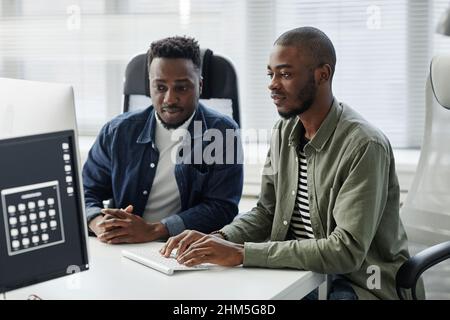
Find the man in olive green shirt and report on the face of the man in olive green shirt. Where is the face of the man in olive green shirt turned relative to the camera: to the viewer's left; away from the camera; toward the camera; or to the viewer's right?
to the viewer's left

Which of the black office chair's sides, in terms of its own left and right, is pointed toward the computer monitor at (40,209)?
front

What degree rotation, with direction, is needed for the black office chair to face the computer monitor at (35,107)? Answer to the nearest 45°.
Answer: approximately 45° to its right

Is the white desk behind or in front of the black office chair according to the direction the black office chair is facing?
in front

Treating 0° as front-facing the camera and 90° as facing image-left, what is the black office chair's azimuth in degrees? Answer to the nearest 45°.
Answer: approximately 0°

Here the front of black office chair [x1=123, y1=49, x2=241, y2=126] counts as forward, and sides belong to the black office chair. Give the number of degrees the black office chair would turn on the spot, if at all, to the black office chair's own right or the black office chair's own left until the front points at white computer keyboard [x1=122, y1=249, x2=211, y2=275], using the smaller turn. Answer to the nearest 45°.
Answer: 0° — it already faces it
